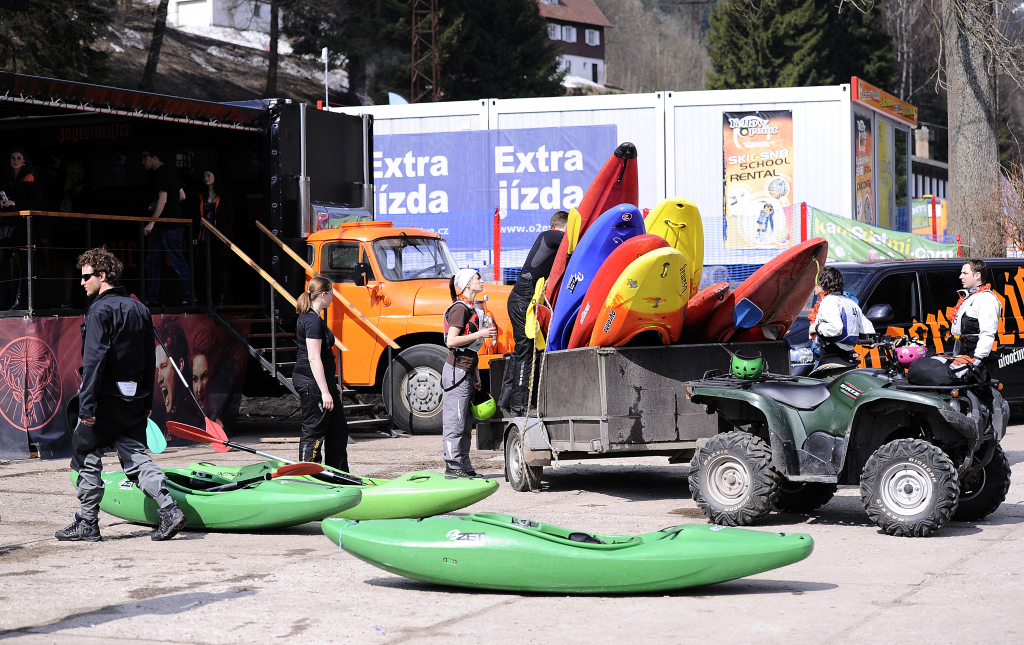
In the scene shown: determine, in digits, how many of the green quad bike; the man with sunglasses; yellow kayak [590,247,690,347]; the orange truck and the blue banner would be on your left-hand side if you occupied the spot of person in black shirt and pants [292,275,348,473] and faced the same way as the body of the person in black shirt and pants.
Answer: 2

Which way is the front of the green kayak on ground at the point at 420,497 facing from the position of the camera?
facing to the right of the viewer

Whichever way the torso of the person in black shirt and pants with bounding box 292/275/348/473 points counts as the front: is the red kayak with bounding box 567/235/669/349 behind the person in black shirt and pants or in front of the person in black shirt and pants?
in front

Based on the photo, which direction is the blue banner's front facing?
toward the camera

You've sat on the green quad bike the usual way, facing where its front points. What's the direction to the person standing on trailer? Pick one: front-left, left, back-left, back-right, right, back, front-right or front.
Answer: back

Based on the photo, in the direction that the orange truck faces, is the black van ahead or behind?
ahead

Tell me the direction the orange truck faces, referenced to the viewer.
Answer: facing the viewer and to the right of the viewer

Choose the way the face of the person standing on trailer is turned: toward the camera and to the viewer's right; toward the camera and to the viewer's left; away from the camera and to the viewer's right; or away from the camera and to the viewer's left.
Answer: away from the camera and to the viewer's right

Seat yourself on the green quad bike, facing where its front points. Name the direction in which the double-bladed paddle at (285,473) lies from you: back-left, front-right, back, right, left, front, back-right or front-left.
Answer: back-right

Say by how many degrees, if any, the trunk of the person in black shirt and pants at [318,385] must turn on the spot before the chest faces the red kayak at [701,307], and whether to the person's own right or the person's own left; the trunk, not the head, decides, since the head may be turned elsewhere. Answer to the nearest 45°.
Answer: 0° — they already face it

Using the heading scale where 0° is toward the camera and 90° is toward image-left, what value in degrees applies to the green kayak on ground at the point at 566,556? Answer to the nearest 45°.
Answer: approximately 90°
